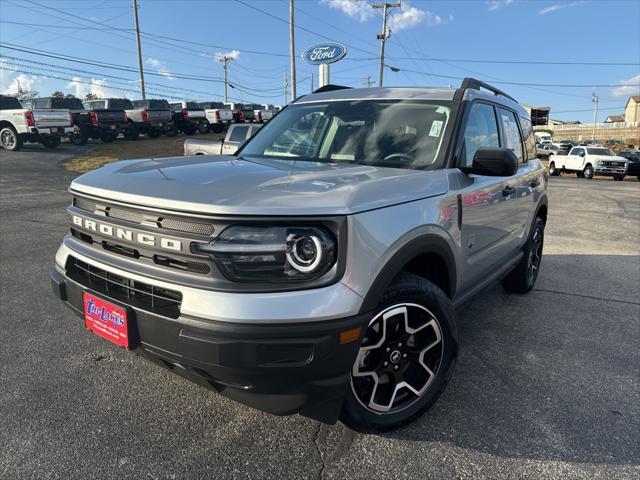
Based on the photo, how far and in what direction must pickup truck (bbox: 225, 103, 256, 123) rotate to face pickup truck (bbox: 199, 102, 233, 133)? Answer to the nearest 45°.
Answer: approximately 90° to its left

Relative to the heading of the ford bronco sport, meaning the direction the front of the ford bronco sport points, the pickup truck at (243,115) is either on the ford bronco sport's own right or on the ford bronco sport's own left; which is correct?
on the ford bronco sport's own right

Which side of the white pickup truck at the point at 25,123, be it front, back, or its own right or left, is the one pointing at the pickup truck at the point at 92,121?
right

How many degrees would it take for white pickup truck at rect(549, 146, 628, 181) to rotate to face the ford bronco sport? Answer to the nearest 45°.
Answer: approximately 45° to its right

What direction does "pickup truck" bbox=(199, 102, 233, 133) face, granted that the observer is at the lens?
facing away from the viewer and to the left of the viewer

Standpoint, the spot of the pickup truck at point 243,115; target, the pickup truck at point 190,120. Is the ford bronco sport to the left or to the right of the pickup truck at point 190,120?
left

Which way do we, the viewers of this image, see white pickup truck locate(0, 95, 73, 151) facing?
facing away from the viewer and to the left of the viewer

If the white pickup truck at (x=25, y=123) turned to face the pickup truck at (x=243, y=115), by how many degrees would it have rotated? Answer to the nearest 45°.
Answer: approximately 90° to its right

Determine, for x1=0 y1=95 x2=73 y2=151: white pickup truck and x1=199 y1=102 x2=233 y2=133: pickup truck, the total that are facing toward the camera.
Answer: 0
